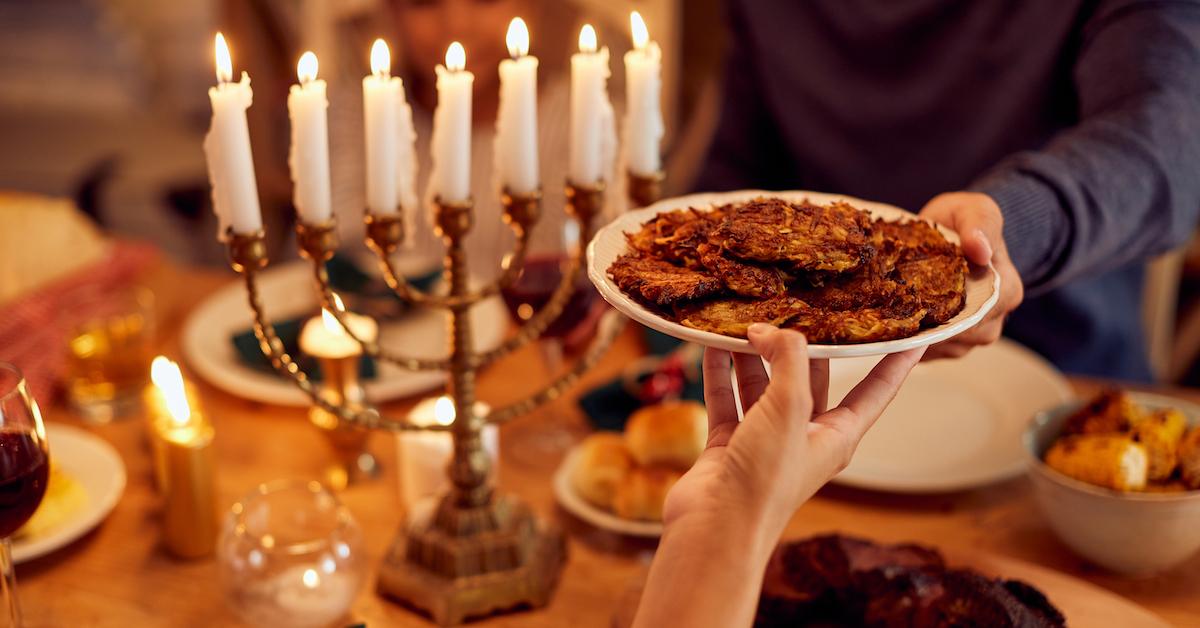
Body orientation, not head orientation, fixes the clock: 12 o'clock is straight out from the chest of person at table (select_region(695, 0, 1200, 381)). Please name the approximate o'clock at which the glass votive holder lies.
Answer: The glass votive holder is roughly at 1 o'clock from the person at table.

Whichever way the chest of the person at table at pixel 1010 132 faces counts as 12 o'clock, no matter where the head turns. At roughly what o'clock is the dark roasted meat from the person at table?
The dark roasted meat is roughly at 12 o'clock from the person at table.

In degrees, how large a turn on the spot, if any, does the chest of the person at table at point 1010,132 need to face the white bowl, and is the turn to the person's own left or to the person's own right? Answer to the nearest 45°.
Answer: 0° — they already face it

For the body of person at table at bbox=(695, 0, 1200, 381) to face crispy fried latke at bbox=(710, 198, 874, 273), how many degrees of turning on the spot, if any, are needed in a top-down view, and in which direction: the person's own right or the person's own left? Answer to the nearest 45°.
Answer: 0° — they already face it

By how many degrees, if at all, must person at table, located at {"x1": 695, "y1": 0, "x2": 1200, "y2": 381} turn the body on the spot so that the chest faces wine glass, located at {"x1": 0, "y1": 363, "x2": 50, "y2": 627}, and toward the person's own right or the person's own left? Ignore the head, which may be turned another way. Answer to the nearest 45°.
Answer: approximately 45° to the person's own right

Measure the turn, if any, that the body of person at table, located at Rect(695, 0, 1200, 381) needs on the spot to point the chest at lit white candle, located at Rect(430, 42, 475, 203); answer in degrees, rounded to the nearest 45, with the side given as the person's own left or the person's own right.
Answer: approximately 45° to the person's own right

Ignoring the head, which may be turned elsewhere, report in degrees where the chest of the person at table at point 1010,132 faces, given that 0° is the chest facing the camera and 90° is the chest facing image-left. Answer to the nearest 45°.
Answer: approximately 0°

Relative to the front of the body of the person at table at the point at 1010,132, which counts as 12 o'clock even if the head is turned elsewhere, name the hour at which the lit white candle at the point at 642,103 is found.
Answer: The lit white candle is roughly at 1 o'clock from the person at table.

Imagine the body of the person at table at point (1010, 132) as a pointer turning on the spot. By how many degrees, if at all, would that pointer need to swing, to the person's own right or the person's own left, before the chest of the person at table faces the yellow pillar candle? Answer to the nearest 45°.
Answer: approximately 45° to the person's own right
